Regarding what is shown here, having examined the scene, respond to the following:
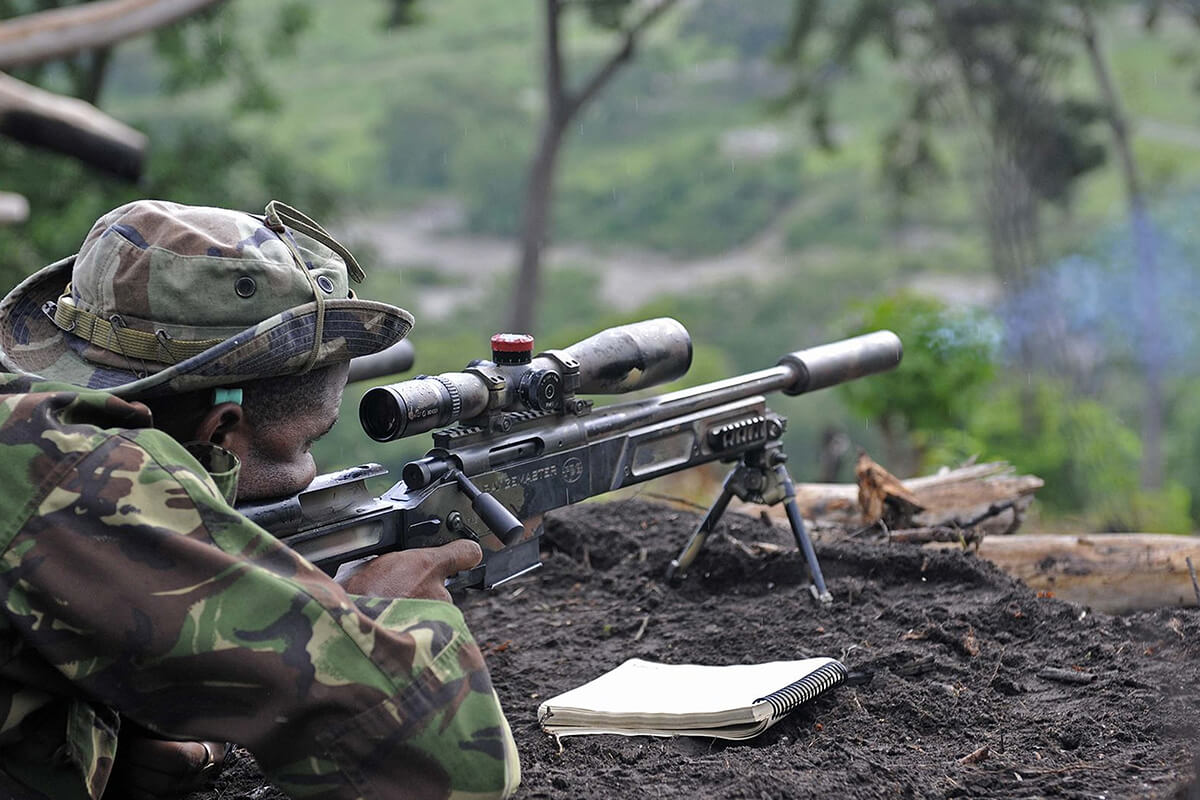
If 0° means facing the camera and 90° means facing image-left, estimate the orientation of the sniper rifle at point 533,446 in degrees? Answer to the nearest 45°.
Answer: approximately 225°

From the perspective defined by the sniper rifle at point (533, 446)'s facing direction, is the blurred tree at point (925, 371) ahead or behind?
ahead

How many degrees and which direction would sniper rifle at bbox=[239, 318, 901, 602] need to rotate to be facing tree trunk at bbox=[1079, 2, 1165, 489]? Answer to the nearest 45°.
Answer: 0° — it already faces it

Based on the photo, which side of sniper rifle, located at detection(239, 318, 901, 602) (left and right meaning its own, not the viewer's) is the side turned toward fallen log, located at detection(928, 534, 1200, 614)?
front

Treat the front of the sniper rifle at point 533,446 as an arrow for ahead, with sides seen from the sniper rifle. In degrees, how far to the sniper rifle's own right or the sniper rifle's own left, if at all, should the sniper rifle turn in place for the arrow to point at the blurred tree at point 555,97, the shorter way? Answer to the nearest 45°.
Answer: approximately 45° to the sniper rifle's own left

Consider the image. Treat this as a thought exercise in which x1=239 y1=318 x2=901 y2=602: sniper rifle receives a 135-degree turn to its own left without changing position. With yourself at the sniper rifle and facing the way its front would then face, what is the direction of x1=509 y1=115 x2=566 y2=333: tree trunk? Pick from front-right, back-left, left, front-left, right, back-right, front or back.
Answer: right

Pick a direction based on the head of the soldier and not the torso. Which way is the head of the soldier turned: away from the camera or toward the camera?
away from the camera

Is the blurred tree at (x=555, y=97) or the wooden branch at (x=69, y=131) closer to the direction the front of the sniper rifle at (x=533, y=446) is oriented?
the blurred tree

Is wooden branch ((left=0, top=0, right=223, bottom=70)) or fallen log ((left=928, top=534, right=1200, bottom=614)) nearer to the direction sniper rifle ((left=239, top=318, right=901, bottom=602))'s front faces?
the fallen log
